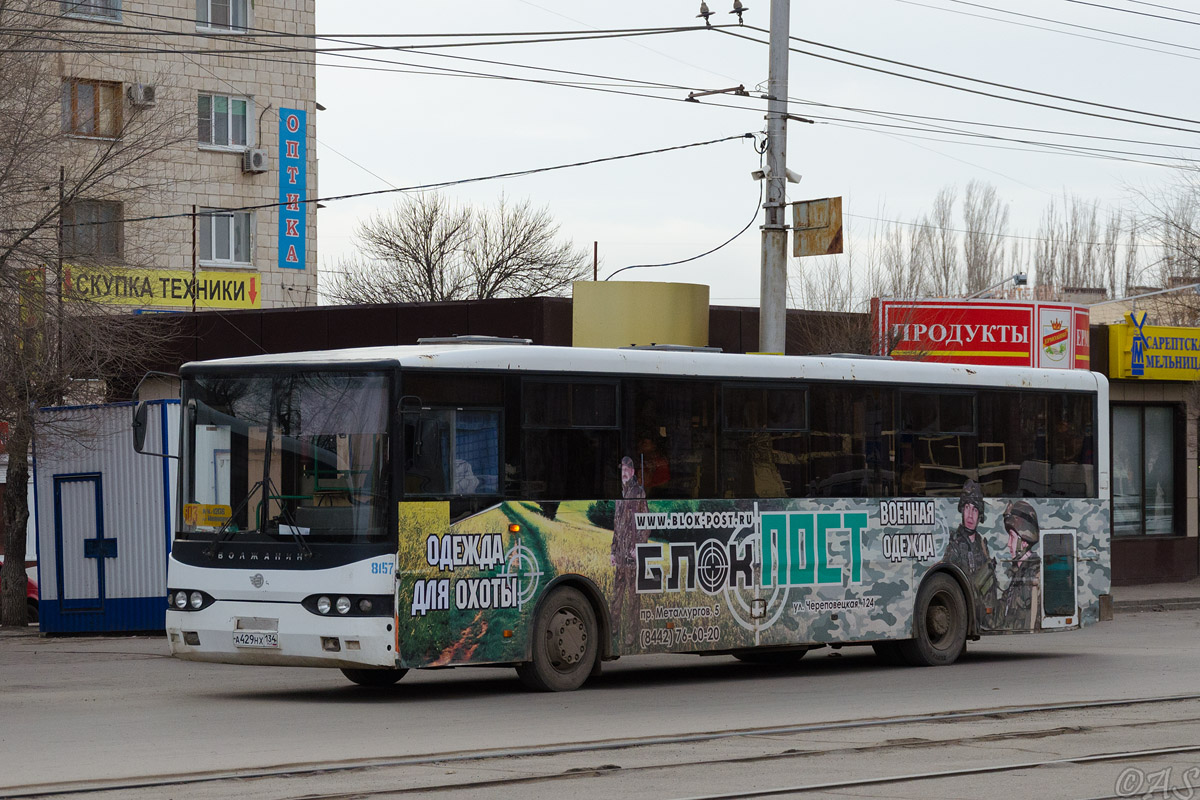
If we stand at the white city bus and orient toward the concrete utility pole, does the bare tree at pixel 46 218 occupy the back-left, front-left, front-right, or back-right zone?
front-left

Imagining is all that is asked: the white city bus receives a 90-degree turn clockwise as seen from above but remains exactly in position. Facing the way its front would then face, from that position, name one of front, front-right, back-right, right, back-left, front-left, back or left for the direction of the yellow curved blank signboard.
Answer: front-right

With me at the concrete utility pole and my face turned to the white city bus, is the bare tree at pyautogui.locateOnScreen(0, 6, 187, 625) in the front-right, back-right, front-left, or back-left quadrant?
front-right

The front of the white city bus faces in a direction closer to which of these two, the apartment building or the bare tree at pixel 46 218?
the bare tree

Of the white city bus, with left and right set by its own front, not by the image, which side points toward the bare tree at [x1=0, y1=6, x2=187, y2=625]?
right

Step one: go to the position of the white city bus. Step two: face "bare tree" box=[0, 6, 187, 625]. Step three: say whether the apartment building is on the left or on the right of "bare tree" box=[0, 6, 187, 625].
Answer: right

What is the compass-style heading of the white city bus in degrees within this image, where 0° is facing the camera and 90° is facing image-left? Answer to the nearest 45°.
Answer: approximately 45°

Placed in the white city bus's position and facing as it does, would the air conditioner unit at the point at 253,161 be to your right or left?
on your right

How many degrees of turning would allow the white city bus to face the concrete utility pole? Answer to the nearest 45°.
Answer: approximately 135° to its right
